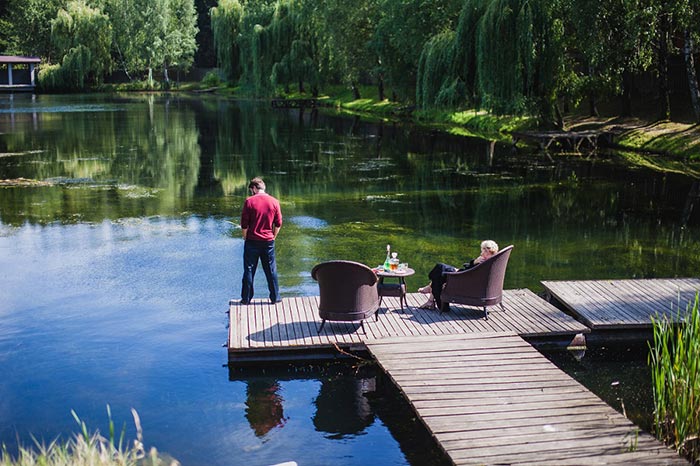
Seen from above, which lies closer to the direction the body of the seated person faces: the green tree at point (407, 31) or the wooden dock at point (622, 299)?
the green tree

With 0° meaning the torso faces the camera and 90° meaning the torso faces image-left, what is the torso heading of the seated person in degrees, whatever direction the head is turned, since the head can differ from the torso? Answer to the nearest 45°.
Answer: approximately 90°

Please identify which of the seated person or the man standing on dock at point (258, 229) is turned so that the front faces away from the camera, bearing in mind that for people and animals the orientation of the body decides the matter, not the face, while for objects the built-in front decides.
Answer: the man standing on dock

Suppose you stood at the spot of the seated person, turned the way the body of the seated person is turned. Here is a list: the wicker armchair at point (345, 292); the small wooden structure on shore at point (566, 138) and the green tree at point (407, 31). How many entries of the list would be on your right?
2

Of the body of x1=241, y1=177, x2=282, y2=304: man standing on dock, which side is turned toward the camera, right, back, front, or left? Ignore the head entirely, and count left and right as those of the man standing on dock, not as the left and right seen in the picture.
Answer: back

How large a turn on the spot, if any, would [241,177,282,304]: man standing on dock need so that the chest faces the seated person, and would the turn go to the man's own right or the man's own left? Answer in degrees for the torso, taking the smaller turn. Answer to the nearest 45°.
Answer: approximately 90° to the man's own right

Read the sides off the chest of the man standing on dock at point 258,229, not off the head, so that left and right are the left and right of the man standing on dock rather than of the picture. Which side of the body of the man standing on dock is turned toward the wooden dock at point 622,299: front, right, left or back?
right

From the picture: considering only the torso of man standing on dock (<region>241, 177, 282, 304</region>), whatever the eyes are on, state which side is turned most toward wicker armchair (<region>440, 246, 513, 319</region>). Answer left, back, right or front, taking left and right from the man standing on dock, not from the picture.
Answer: right

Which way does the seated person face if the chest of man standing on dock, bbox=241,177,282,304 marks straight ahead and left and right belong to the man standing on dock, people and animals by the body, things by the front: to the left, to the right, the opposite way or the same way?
to the left

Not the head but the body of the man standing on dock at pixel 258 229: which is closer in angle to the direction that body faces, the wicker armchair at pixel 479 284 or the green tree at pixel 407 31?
the green tree

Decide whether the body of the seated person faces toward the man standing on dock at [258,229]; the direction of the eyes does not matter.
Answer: yes

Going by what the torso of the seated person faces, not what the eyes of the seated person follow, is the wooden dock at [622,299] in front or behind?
behind

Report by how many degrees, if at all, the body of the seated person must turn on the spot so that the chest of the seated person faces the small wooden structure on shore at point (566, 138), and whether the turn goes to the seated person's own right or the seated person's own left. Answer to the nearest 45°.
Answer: approximately 90° to the seated person's own right

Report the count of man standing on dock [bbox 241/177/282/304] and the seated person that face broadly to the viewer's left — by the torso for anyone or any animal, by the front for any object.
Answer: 1
